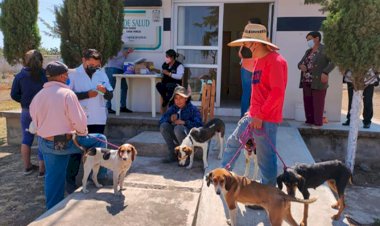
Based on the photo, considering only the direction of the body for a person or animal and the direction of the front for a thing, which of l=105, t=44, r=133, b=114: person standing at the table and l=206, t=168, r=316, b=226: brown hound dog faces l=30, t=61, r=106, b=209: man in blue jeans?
the brown hound dog

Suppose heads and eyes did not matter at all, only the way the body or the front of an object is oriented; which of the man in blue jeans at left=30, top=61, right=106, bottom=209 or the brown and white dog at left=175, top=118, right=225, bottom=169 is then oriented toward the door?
the man in blue jeans

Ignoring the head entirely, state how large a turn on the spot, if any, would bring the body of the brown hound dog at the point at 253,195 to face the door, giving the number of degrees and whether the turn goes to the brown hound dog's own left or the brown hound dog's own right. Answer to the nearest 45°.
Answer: approximately 90° to the brown hound dog's own right

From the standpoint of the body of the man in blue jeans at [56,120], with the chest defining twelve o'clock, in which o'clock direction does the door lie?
The door is roughly at 12 o'clock from the man in blue jeans.

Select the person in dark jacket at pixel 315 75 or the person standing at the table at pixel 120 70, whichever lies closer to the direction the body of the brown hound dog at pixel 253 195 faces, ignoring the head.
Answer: the person standing at the table

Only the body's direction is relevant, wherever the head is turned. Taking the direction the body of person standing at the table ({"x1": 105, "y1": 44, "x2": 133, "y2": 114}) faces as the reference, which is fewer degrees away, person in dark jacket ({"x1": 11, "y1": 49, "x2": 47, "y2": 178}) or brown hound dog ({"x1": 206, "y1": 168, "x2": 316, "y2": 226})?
the brown hound dog

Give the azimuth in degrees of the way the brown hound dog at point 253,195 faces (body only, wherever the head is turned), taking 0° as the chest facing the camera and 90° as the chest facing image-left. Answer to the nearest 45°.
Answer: approximately 90°
